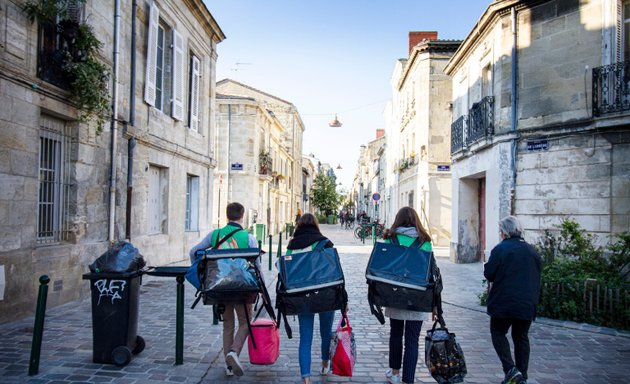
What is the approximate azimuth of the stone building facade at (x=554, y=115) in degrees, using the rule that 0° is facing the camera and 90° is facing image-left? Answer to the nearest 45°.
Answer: approximately 45°

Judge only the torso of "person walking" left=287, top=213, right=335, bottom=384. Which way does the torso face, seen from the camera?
away from the camera

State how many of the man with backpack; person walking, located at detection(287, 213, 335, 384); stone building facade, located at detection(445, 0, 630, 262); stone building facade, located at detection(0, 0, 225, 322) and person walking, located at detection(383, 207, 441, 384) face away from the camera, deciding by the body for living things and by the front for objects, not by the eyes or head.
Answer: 3

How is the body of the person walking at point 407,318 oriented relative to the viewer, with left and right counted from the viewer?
facing away from the viewer
